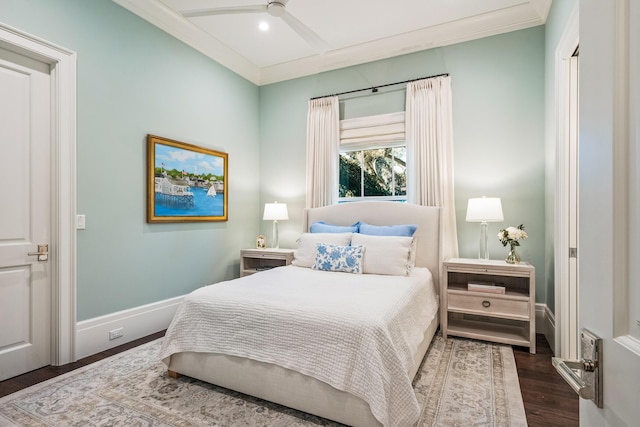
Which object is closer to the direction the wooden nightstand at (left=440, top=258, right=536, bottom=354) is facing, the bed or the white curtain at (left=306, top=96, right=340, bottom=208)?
the bed

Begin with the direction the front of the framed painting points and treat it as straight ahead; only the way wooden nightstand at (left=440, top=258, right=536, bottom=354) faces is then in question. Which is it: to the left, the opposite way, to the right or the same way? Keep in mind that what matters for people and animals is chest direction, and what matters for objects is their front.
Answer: to the right

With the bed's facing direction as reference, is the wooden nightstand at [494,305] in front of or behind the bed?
behind

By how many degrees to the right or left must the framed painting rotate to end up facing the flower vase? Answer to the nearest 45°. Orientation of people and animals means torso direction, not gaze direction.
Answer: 0° — it already faces it

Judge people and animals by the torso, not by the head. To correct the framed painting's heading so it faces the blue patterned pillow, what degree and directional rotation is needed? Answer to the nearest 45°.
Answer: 0° — it already faces it

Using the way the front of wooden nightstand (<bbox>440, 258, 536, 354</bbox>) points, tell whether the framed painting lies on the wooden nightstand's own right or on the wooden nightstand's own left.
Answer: on the wooden nightstand's own right

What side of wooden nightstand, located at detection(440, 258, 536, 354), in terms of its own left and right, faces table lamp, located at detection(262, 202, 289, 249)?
right

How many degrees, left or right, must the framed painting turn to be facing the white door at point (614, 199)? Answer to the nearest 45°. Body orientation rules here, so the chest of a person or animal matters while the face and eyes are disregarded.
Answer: approximately 45° to its right

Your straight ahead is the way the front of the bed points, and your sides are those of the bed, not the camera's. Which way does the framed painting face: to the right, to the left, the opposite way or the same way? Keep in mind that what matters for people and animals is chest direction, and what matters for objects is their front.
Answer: to the left

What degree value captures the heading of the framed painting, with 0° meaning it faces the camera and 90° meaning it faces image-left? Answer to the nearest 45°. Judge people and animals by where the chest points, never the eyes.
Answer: approximately 315°
